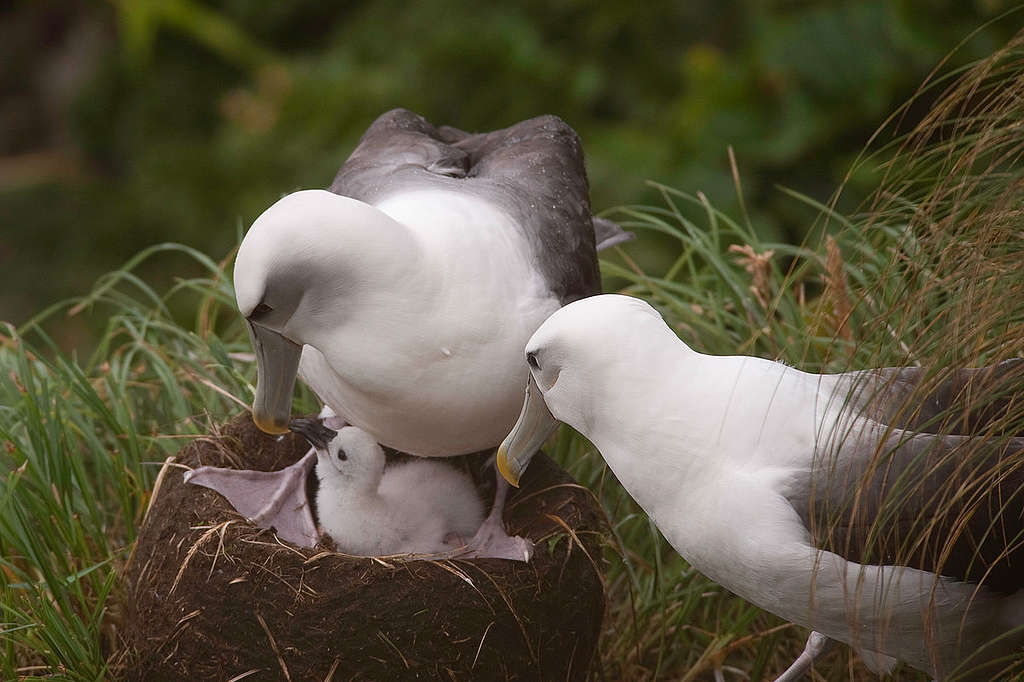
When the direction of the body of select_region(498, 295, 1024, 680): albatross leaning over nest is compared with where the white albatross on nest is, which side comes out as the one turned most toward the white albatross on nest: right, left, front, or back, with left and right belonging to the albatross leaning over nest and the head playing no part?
front

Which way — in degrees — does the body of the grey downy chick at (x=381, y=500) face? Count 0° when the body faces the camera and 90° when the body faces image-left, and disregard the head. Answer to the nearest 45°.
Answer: approximately 90°

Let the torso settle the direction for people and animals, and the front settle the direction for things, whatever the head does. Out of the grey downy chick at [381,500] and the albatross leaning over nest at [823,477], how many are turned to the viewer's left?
2

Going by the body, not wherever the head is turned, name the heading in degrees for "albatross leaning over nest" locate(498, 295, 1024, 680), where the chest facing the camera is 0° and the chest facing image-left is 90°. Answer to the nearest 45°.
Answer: approximately 90°

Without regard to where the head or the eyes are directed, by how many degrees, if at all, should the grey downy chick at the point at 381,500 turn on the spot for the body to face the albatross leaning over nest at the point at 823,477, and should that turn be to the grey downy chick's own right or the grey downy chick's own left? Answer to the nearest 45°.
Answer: approximately 135° to the grey downy chick's own left
